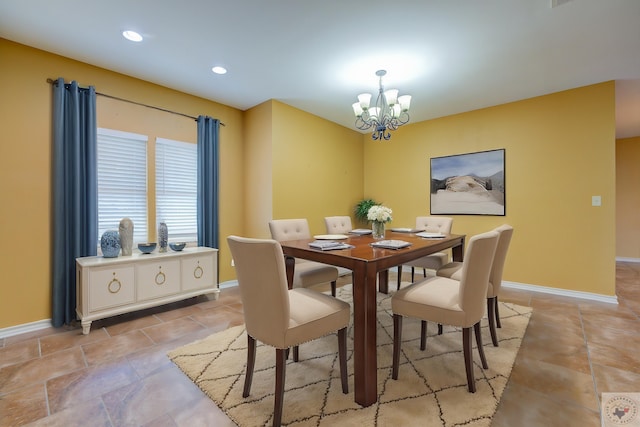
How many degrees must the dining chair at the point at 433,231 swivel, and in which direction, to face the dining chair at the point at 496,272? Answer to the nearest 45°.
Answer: approximately 45° to its left

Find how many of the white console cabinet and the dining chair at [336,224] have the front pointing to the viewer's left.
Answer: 0

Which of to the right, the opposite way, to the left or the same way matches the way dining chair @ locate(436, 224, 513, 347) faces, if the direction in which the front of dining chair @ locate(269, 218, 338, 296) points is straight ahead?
the opposite way

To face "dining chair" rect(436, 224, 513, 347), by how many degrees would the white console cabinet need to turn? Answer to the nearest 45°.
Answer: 0° — it already faces it

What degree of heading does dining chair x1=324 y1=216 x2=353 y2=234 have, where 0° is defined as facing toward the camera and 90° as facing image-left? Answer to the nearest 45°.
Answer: approximately 315°

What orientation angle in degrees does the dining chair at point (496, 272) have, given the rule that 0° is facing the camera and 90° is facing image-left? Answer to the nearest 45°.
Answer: approximately 90°

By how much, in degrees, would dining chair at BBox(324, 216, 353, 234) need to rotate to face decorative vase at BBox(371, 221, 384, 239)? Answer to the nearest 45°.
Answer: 0° — it already faces it

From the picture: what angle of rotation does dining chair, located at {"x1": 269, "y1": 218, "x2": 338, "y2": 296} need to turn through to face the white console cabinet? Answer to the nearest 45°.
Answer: approximately 135° to its right

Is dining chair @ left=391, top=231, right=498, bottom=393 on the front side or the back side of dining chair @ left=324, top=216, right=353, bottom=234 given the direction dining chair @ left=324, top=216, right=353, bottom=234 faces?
on the front side

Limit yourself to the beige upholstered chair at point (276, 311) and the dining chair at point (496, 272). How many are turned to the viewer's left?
1

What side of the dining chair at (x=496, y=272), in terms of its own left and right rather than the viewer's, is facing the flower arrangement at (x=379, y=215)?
front

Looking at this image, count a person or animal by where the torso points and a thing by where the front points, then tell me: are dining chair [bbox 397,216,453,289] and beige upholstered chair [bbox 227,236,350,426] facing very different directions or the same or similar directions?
very different directions

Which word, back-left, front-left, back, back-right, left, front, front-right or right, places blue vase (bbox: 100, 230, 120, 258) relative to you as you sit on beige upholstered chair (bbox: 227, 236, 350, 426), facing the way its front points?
left

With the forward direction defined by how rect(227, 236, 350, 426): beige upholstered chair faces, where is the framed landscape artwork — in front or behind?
in front

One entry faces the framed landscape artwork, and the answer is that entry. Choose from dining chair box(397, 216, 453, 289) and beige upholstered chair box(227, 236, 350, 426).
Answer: the beige upholstered chair
